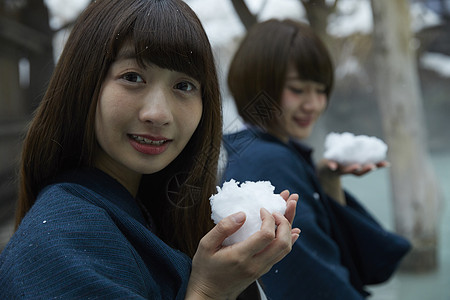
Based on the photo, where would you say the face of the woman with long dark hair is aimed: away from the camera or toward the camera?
toward the camera

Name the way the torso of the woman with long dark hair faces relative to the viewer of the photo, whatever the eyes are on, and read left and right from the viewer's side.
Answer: facing the viewer and to the right of the viewer

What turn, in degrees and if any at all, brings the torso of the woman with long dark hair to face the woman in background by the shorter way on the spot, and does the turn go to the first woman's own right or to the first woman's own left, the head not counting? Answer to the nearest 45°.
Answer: approximately 90° to the first woman's own left

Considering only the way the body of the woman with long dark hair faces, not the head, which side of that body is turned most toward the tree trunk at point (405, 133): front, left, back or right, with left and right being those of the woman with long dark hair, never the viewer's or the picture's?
left
